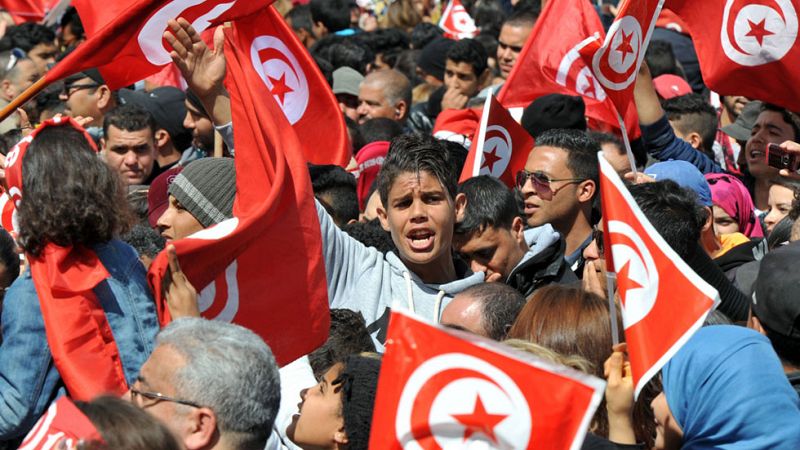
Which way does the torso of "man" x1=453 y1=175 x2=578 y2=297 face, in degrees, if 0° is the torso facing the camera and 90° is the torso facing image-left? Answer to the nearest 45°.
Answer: approximately 45°

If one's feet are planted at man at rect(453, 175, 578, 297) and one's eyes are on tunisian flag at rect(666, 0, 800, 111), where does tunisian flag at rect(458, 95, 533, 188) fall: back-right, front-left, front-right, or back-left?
front-left

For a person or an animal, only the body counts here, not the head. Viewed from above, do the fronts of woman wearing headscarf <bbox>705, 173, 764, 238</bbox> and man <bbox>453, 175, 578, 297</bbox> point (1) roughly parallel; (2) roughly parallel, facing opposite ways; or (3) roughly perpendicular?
roughly parallel

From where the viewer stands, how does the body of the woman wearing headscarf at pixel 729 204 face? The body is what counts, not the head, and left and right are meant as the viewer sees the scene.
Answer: facing the viewer and to the left of the viewer

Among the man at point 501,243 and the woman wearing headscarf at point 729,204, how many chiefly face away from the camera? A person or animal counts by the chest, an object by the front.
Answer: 0

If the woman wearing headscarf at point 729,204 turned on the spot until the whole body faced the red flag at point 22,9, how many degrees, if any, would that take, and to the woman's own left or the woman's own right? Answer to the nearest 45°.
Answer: approximately 90° to the woman's own right

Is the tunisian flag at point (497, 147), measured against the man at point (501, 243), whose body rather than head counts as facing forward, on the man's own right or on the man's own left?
on the man's own right

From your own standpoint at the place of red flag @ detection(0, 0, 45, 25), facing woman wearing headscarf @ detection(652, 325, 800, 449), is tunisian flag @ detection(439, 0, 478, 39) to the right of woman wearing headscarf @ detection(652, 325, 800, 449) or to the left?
left

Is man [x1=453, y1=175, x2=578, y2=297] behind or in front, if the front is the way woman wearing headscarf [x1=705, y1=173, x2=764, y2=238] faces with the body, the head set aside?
in front

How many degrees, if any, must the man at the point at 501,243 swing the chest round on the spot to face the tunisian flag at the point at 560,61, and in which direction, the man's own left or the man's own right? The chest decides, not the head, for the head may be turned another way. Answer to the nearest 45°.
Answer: approximately 135° to the man's own right
